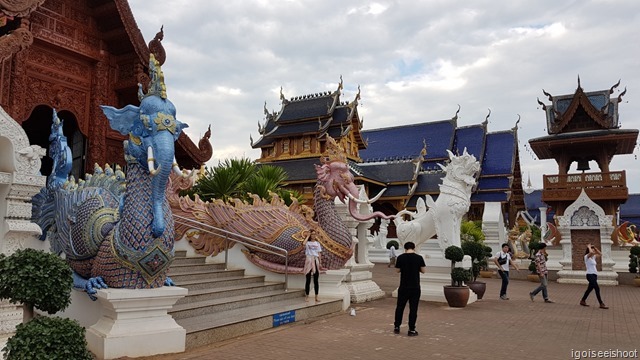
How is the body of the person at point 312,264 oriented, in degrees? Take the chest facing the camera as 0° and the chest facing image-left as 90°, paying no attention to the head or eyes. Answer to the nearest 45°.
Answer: approximately 0°

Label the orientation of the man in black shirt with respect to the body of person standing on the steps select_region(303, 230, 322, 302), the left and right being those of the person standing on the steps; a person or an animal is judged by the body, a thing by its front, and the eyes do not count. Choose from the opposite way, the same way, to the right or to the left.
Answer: the opposite way

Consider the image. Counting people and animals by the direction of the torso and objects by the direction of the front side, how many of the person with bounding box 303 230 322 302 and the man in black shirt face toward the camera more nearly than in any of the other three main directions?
1

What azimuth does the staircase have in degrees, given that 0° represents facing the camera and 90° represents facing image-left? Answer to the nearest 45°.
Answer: approximately 315°

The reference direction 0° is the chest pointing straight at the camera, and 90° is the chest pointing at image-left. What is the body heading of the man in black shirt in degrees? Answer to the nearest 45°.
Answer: approximately 180°

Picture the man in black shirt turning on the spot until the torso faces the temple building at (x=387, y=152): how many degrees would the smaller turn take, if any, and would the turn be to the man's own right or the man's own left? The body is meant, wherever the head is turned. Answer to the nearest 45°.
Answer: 0° — they already face it
